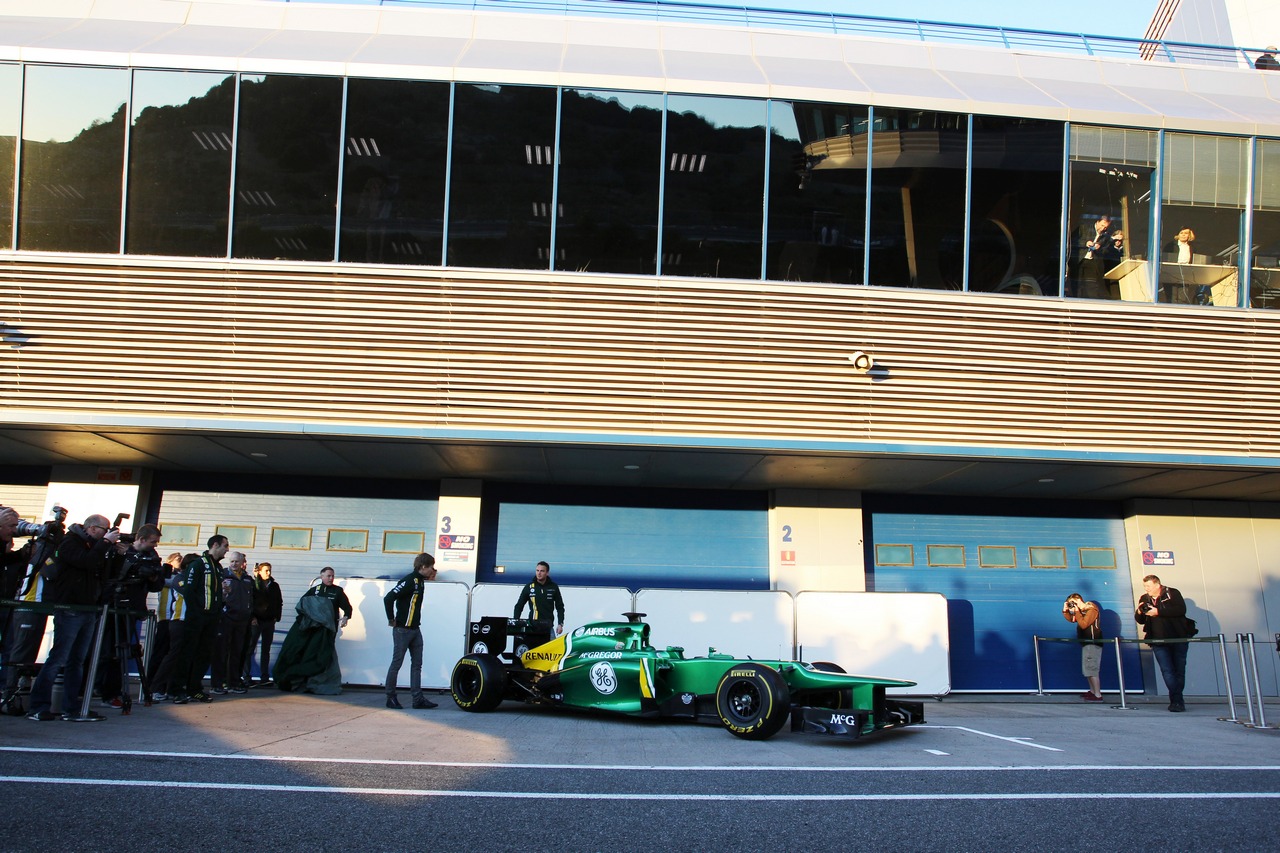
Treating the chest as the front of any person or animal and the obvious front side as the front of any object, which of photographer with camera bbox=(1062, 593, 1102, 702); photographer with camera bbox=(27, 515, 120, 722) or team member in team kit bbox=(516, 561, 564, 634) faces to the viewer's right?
photographer with camera bbox=(27, 515, 120, 722)

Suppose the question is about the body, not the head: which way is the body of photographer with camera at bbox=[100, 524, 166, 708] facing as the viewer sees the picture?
to the viewer's right

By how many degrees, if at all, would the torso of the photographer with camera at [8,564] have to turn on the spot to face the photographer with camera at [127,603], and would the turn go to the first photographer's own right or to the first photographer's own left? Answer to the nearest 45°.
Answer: approximately 45° to the first photographer's own left

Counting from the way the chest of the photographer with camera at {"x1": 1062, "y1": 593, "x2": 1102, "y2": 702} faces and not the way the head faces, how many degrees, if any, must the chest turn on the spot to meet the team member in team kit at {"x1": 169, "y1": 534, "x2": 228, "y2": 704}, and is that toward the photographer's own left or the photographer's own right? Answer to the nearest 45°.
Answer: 0° — they already face them

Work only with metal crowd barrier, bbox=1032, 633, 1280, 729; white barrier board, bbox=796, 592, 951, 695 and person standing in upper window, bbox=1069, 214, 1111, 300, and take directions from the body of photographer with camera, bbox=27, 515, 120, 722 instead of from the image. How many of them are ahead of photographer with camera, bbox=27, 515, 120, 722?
3

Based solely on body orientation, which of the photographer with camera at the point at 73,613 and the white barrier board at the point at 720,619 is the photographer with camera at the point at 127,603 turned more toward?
the white barrier board

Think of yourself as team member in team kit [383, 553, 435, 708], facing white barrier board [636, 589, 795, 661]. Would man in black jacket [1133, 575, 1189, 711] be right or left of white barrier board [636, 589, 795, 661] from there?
right

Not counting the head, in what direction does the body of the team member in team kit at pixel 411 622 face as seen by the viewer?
to the viewer's right

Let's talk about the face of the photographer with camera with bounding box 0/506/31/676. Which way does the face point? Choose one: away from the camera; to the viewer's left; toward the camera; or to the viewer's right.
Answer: to the viewer's right

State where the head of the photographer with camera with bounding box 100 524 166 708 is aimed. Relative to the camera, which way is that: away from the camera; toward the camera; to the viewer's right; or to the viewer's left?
to the viewer's right

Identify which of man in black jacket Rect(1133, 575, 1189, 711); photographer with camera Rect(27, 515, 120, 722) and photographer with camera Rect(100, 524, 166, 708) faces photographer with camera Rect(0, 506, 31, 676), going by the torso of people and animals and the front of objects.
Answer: the man in black jacket
